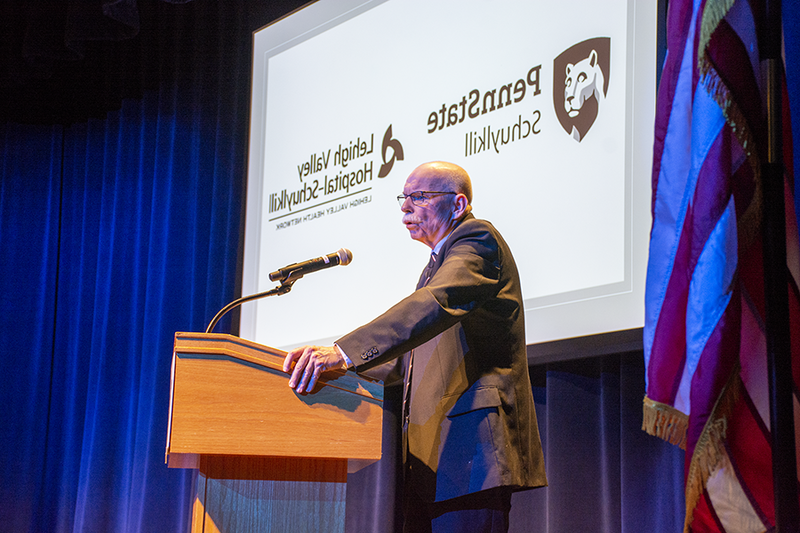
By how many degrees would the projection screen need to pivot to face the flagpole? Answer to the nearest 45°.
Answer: approximately 45° to its left

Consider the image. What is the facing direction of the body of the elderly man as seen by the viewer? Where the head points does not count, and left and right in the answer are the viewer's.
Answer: facing to the left of the viewer

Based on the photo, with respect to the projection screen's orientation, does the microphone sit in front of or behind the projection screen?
in front

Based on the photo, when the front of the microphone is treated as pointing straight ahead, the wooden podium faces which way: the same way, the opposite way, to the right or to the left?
the opposite way

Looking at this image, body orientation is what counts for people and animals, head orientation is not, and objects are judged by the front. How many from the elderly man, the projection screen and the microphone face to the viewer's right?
1

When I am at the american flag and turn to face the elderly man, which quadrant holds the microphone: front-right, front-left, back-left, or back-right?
front-left

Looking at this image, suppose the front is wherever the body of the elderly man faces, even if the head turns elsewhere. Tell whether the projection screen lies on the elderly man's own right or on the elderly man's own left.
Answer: on the elderly man's own right

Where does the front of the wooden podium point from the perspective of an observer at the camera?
facing to the left of the viewer

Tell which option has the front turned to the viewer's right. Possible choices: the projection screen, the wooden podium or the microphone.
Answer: the microphone

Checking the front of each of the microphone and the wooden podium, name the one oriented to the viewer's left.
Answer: the wooden podium

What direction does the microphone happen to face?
to the viewer's right

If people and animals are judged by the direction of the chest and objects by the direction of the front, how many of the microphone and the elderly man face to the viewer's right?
1

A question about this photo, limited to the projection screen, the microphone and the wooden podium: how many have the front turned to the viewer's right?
1

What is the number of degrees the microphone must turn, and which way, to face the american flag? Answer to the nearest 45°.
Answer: approximately 45° to its right

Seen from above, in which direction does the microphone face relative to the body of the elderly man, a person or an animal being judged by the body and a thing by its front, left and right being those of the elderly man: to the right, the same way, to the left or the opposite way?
the opposite way

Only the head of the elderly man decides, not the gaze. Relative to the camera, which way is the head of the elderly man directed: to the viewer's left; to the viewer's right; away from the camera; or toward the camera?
to the viewer's left
